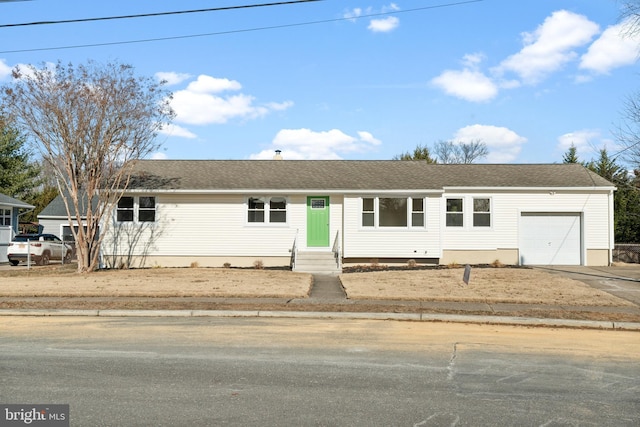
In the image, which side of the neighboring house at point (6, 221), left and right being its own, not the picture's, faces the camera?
front

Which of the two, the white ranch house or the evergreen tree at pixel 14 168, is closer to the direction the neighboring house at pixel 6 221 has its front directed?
the white ranch house

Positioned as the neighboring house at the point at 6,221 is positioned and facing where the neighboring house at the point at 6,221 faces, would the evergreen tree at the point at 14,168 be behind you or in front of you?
behind

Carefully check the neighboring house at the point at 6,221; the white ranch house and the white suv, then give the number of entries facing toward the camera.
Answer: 2

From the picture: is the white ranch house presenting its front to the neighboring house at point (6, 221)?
no

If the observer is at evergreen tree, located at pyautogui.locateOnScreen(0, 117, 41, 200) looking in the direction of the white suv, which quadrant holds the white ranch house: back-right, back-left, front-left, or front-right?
front-left

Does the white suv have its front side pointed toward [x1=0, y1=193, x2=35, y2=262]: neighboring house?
no

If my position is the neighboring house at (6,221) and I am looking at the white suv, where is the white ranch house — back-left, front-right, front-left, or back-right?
front-left

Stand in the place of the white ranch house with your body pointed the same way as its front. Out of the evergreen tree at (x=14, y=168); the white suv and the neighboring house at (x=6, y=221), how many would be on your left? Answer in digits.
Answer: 0

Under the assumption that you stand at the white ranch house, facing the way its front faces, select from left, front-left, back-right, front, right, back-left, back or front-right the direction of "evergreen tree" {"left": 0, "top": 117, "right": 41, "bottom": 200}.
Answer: back-right

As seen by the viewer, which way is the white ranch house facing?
toward the camera

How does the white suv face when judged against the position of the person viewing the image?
facing away from the viewer and to the right of the viewer

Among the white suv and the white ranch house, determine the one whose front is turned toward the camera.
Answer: the white ranch house

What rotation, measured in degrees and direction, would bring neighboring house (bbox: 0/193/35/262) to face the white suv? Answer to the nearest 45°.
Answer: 0° — it already faces it
